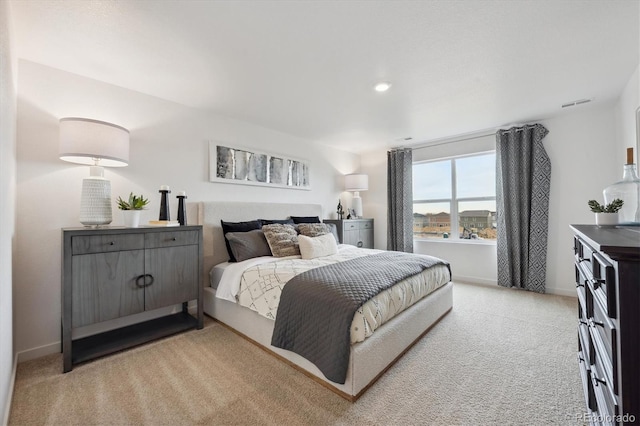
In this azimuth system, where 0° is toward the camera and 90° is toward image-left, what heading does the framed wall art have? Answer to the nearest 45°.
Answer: approximately 315°

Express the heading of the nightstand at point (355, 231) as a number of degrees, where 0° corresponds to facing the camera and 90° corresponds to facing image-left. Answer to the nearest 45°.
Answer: approximately 315°

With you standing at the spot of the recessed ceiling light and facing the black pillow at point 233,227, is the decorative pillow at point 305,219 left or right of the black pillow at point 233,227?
right

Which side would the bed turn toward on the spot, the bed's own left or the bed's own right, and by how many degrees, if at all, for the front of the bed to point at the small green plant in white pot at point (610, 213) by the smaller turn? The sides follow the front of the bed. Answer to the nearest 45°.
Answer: approximately 45° to the bed's own left

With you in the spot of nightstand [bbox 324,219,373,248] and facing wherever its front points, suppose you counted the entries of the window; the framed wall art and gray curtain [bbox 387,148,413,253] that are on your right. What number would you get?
1

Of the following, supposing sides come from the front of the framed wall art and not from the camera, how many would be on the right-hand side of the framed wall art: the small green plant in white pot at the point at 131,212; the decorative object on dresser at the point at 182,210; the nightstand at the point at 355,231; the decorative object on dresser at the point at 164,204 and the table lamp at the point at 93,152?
4

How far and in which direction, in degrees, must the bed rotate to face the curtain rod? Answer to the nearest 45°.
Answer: approximately 90° to its left

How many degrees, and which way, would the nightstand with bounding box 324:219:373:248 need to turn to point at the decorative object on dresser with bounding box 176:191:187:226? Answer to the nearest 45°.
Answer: approximately 90° to its right

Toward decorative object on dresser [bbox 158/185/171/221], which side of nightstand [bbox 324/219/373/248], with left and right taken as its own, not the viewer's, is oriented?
right
